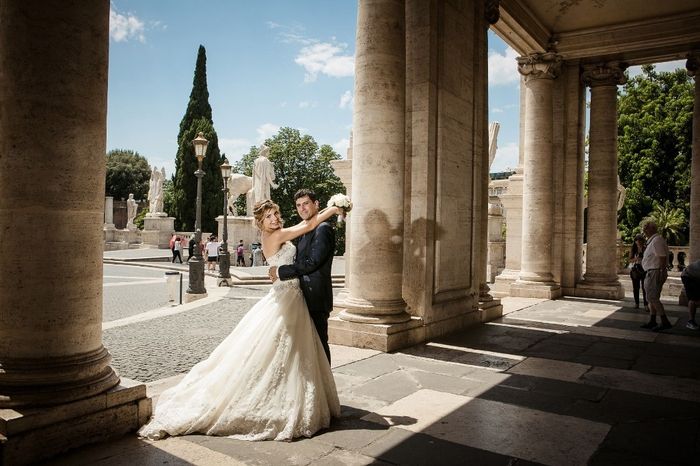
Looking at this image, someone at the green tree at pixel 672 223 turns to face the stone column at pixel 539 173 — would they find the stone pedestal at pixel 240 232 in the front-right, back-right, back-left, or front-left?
front-right

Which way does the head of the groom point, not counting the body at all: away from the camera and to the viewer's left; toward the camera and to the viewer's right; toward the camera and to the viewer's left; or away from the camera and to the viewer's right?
toward the camera and to the viewer's left

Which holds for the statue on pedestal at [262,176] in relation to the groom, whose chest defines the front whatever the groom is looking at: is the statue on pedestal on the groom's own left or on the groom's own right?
on the groom's own right

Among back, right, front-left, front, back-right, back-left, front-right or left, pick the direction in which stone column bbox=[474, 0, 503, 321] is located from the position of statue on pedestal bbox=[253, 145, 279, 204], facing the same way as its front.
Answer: back-right

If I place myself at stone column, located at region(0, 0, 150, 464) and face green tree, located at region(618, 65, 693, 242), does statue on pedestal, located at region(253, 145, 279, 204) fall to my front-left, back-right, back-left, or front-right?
front-left

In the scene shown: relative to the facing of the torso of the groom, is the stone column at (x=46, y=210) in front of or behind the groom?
in front

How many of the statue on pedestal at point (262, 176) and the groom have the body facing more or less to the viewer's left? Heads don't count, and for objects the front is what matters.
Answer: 1

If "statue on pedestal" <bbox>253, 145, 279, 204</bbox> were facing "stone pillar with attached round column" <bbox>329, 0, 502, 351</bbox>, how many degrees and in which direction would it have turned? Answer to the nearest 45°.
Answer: approximately 135° to its right

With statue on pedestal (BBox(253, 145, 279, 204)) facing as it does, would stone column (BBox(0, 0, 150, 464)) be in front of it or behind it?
behind

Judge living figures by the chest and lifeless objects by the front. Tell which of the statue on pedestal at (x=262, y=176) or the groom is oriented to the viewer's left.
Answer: the groom

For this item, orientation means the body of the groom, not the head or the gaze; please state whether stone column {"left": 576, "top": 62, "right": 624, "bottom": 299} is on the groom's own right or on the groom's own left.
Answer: on the groom's own right

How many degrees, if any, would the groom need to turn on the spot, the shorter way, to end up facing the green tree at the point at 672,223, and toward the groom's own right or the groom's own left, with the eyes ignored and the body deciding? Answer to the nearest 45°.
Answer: approximately 135° to the groom's own right

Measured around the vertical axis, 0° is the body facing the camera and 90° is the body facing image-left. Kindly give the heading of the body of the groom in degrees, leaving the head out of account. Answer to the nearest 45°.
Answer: approximately 90°

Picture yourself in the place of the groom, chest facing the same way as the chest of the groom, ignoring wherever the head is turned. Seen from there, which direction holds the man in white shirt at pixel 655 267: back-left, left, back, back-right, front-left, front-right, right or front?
back-right

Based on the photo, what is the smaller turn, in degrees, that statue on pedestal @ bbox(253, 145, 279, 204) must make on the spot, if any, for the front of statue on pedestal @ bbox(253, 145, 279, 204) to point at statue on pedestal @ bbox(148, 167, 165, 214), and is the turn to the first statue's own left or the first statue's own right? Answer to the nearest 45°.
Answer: approximately 90° to the first statue's own left

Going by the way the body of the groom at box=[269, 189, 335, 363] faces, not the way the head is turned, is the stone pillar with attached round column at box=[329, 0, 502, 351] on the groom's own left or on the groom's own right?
on the groom's own right
